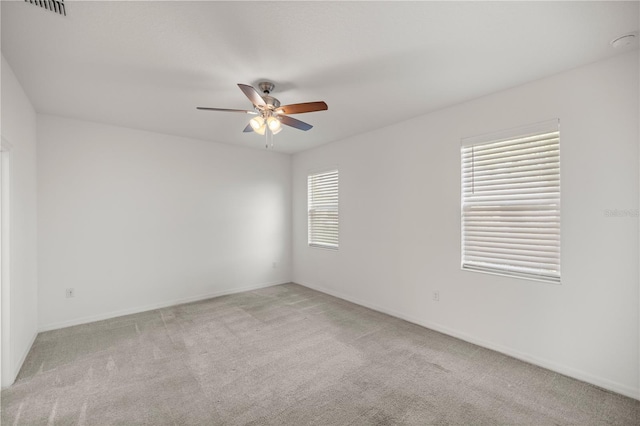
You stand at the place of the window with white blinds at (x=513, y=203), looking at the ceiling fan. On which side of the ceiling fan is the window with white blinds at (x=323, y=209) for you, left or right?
right

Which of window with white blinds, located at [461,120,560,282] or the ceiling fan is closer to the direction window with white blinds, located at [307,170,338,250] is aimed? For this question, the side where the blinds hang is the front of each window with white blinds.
the ceiling fan

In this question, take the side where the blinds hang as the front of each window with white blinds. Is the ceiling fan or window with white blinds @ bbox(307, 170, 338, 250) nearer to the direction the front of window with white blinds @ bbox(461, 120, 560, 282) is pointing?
the ceiling fan

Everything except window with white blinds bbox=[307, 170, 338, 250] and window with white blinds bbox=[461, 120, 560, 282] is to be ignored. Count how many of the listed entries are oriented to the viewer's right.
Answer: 0

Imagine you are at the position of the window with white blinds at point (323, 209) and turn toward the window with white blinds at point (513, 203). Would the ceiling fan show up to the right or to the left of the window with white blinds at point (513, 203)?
right

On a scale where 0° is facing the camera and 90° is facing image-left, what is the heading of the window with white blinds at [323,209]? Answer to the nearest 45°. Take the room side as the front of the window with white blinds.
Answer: approximately 45°

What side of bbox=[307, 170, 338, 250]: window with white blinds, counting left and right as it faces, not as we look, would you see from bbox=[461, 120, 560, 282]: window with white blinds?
left

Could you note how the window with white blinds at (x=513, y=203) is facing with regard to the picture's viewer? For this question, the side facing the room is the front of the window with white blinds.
facing the viewer and to the left of the viewer

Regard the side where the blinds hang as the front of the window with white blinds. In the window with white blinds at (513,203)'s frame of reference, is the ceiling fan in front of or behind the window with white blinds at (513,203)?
in front

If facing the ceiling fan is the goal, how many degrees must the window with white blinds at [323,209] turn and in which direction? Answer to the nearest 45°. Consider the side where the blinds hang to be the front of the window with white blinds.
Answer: approximately 45° to its left

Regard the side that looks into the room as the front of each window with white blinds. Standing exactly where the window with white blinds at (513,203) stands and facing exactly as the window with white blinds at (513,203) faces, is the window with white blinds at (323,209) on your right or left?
on your right
